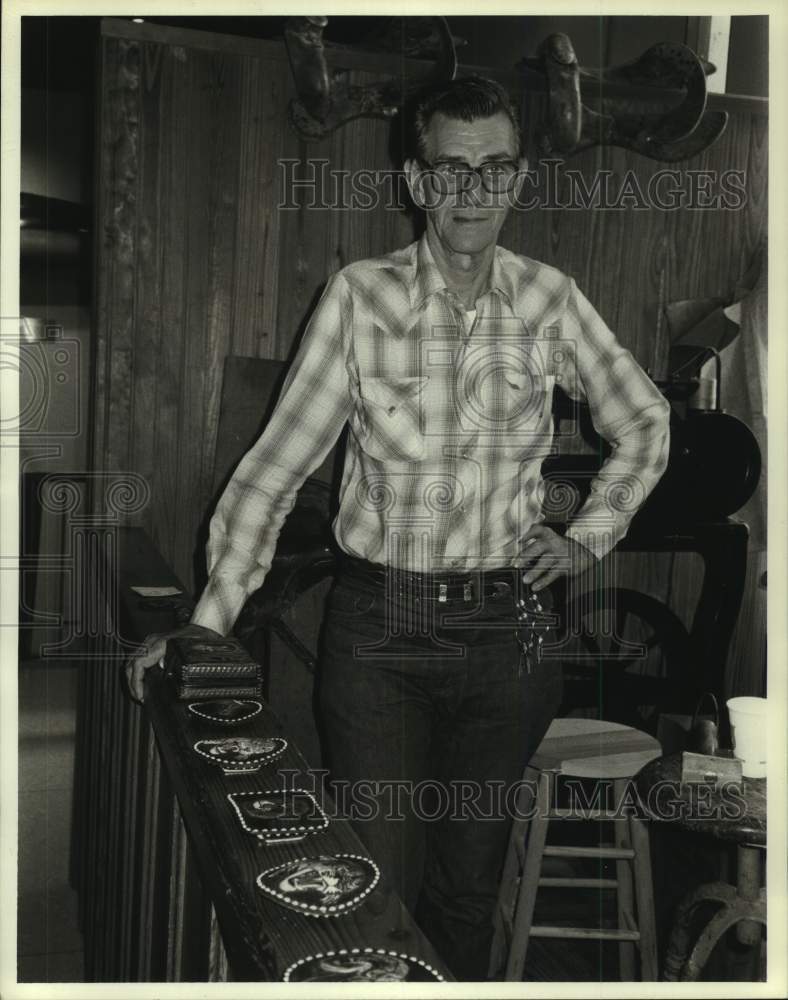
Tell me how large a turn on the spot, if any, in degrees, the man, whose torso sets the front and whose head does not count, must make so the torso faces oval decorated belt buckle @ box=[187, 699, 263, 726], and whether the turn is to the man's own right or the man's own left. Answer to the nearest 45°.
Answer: approximately 45° to the man's own right

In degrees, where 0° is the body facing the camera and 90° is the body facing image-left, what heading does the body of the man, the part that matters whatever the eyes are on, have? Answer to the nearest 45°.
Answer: approximately 0°

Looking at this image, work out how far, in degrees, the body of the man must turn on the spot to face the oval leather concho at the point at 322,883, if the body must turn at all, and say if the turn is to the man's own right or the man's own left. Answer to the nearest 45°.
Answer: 0° — they already face it

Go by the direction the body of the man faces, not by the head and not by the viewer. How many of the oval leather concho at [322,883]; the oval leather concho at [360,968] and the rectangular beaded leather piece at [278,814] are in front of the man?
3
